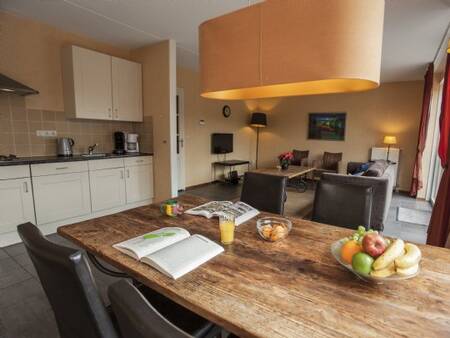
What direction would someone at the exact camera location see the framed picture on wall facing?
facing the viewer

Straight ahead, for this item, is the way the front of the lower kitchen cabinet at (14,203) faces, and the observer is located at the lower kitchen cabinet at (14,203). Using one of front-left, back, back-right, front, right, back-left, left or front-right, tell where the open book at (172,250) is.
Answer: front-right

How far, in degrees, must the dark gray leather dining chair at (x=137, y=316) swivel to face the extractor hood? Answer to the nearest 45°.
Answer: approximately 90° to its left

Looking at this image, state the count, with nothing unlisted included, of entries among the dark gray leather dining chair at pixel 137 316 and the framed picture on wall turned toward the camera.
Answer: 1

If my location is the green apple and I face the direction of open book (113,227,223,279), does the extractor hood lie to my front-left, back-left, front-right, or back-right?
front-right

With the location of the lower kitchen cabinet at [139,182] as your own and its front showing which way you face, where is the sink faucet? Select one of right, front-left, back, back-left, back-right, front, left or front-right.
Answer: back-right

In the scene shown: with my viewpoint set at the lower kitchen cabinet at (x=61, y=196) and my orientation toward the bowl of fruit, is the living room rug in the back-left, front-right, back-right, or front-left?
front-left

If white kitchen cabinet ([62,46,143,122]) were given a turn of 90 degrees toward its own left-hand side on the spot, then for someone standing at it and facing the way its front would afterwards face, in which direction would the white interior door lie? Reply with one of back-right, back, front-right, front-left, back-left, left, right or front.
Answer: front

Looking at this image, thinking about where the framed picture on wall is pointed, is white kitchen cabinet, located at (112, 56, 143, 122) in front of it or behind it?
in front

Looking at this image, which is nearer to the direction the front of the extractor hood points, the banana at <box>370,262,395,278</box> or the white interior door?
the banana

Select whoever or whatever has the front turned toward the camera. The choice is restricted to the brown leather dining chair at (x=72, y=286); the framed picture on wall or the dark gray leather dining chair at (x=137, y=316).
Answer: the framed picture on wall

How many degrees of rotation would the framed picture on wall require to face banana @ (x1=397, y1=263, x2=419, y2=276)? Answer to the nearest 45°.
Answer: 0° — it already faces it

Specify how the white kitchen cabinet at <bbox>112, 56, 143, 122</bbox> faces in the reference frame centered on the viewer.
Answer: facing the viewer and to the right of the viewer

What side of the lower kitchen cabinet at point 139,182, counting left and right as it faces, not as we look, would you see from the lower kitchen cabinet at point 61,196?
right

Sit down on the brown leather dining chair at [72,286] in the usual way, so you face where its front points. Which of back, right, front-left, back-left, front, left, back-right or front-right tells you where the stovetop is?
front-left
